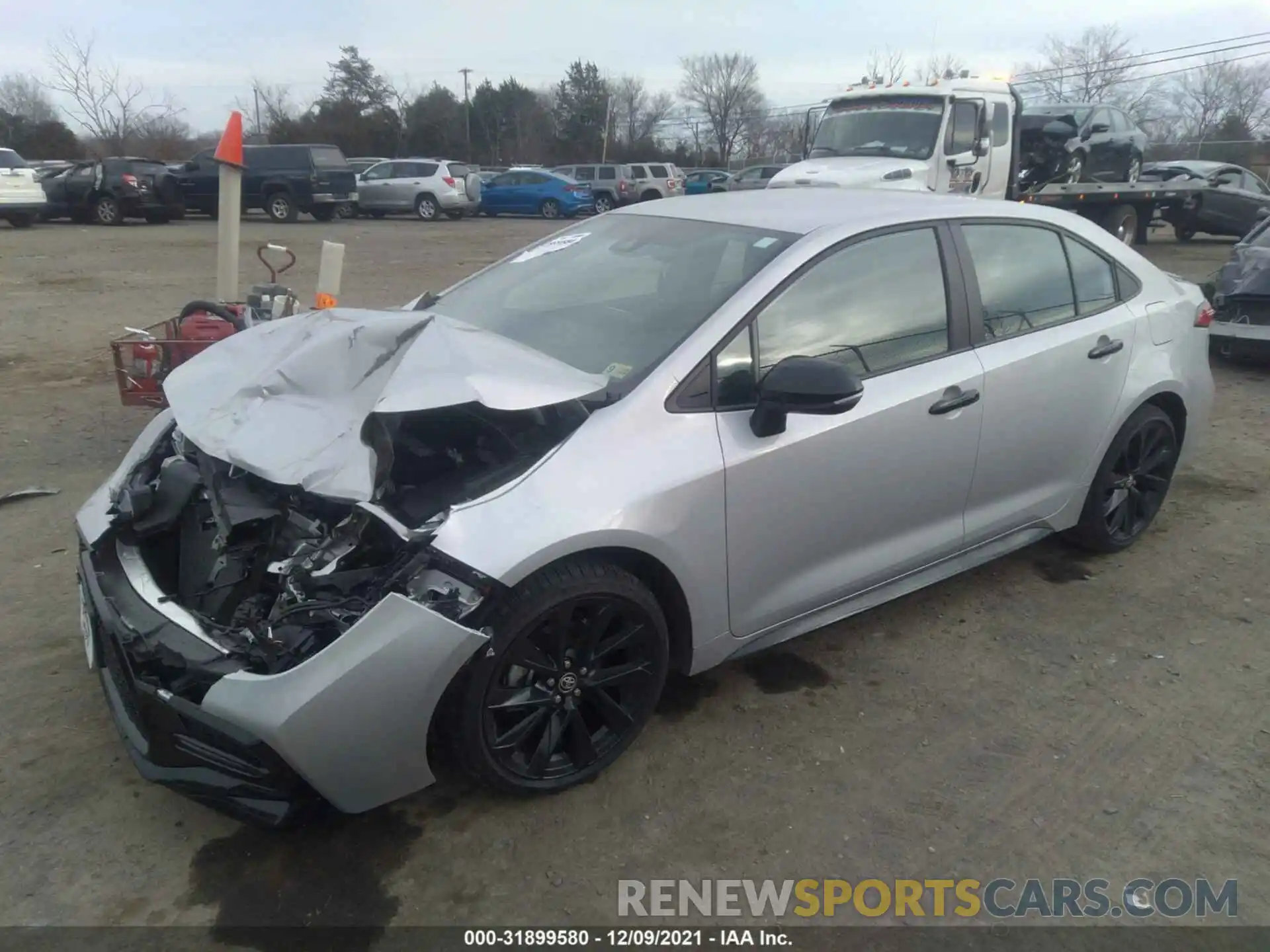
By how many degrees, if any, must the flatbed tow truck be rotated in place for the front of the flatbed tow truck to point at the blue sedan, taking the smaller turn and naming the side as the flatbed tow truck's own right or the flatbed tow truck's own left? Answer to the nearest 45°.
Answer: approximately 90° to the flatbed tow truck's own right

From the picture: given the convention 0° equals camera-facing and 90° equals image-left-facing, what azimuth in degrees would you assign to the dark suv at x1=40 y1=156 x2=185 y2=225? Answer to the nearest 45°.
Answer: approximately 135°

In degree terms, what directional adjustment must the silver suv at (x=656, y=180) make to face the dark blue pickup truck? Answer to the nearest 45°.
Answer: approximately 90° to its left

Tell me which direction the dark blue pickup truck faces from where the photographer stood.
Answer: facing away from the viewer and to the left of the viewer

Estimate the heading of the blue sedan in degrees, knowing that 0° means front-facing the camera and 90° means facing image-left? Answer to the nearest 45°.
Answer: approximately 135°

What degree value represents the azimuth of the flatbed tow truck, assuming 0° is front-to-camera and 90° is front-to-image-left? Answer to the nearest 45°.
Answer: approximately 45°

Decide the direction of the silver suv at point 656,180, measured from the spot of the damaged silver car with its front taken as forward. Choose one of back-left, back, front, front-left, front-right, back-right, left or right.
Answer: back-right

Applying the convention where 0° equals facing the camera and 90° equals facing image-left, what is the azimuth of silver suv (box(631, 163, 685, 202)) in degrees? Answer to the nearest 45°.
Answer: approximately 135°

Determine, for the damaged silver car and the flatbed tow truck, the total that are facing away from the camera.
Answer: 0

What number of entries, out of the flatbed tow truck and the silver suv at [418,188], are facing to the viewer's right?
0

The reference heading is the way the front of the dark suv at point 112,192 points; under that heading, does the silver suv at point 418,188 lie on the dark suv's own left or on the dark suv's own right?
on the dark suv's own right

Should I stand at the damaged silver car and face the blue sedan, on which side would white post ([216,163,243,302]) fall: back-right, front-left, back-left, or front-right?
front-left

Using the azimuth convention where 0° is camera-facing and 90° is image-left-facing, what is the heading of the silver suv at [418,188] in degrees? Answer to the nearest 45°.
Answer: approximately 135°
